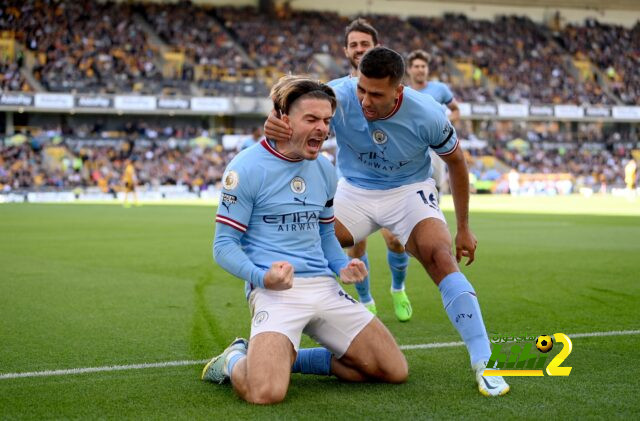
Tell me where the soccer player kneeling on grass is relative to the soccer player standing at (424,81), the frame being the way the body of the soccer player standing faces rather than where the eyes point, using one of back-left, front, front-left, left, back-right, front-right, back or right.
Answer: front

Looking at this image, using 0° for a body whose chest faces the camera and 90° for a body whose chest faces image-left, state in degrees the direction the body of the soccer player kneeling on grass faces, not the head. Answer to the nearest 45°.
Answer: approximately 315°

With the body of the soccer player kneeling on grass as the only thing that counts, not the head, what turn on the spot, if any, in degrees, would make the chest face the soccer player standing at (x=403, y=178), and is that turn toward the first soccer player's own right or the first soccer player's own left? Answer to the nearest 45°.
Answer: approximately 90° to the first soccer player's own left

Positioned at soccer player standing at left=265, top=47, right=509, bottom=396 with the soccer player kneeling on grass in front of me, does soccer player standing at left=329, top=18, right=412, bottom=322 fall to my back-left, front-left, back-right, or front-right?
back-right

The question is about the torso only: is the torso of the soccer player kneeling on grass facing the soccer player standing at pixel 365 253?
no

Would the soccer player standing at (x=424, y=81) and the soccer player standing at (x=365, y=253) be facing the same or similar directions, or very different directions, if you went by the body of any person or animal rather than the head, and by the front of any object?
same or similar directions

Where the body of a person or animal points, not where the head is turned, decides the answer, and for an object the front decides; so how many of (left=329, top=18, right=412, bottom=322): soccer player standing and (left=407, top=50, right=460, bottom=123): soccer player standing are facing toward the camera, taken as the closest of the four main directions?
2

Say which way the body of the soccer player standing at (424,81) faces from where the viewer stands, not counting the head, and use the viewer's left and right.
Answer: facing the viewer

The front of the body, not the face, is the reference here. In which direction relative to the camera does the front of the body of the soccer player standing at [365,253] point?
toward the camera

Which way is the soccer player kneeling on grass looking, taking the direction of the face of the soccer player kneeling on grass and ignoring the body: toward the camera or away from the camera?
toward the camera

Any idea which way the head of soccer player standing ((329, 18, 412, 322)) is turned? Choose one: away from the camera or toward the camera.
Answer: toward the camera

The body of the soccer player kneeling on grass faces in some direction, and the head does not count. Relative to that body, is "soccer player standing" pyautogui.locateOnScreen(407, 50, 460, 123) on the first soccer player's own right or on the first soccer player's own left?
on the first soccer player's own left

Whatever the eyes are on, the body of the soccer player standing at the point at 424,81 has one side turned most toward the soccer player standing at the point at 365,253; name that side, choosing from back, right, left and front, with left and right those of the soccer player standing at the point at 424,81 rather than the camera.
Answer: front

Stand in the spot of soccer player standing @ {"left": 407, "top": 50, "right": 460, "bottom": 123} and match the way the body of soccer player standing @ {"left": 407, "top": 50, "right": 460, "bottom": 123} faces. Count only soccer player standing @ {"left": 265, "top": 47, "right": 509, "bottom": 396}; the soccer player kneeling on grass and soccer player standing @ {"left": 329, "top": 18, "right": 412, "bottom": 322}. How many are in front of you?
3

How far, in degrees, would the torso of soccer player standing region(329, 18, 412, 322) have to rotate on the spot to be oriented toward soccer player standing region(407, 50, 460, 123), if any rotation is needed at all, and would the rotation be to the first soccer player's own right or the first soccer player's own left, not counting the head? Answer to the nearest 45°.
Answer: approximately 180°

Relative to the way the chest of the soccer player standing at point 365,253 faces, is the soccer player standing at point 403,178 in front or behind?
in front
